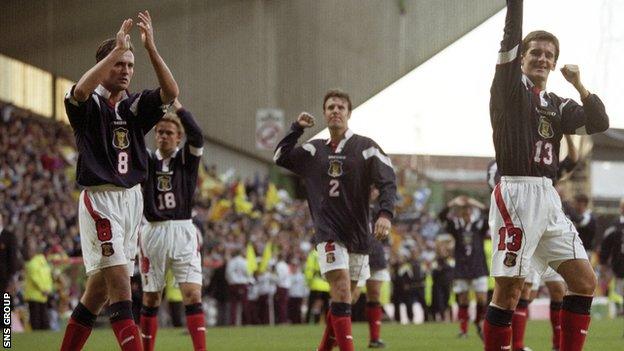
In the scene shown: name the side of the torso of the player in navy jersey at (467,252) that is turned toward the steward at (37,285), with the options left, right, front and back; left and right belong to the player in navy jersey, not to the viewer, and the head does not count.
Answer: right

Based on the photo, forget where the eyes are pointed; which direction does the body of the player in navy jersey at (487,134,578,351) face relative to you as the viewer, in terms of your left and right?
facing the viewer

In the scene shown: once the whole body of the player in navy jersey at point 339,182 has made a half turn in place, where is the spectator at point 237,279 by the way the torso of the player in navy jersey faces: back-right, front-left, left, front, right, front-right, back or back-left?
front

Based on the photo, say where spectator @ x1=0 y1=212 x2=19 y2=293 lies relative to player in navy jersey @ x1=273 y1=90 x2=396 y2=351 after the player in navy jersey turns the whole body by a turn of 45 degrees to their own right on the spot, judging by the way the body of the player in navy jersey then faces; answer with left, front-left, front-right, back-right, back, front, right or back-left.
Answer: right

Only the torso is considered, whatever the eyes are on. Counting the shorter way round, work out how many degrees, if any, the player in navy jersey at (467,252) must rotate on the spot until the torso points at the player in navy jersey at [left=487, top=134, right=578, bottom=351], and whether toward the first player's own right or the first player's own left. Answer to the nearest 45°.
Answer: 0° — they already face them

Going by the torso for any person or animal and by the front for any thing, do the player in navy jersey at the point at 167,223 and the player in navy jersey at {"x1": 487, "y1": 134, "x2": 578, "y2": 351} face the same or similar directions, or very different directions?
same or similar directions

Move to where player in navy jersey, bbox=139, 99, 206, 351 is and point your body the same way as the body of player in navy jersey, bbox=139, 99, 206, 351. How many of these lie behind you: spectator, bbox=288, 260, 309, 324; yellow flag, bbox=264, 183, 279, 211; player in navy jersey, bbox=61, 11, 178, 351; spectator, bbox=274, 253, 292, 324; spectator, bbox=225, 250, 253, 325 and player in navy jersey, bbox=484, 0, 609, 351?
4

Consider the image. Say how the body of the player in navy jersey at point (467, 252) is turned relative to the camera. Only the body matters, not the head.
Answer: toward the camera

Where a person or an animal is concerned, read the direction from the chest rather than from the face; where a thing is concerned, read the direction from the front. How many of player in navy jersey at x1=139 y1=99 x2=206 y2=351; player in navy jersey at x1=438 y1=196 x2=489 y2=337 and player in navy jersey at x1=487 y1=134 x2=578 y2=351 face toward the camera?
3

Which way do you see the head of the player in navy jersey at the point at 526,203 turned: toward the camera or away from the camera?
toward the camera

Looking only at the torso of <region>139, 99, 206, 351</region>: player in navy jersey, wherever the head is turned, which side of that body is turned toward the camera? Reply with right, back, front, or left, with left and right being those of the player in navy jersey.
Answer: front

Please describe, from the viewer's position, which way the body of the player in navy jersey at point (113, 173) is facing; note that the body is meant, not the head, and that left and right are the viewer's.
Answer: facing the viewer and to the right of the viewer

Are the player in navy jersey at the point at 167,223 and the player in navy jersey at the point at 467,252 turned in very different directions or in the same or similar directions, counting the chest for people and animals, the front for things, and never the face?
same or similar directions

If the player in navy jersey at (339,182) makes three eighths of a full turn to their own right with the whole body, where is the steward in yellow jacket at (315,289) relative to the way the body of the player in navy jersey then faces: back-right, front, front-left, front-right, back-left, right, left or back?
front-right
